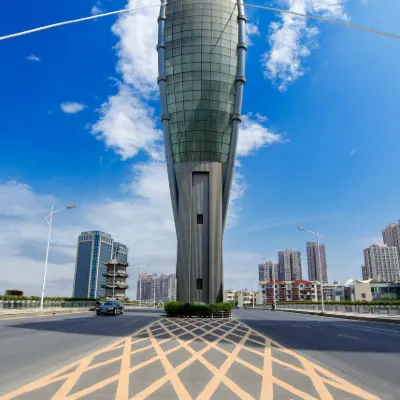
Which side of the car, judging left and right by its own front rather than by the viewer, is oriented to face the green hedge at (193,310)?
left

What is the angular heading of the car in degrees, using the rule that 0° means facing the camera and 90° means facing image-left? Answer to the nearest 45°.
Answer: approximately 45°
